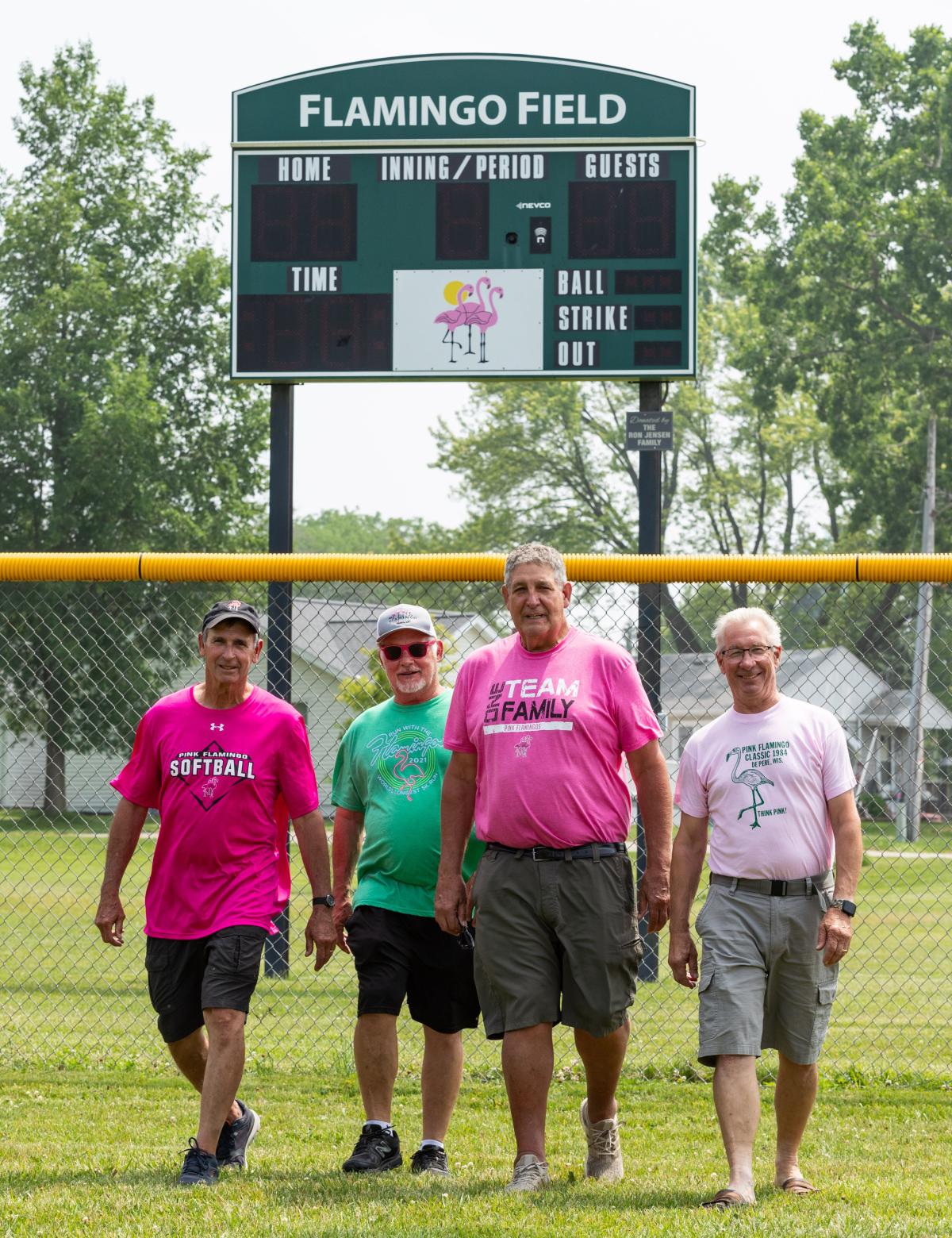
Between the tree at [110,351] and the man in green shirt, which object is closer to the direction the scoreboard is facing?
the man in green shirt

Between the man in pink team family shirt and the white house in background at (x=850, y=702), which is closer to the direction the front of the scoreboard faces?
the man in pink team family shirt

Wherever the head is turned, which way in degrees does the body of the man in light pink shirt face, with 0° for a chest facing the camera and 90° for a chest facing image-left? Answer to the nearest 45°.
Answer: approximately 0°

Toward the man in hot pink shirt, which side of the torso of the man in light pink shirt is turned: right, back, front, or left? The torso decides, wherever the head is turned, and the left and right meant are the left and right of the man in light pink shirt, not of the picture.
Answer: right

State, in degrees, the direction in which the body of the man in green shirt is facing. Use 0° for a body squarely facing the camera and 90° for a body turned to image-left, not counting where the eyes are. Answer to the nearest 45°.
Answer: approximately 0°

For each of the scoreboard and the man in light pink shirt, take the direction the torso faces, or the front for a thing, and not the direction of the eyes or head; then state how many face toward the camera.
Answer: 2
